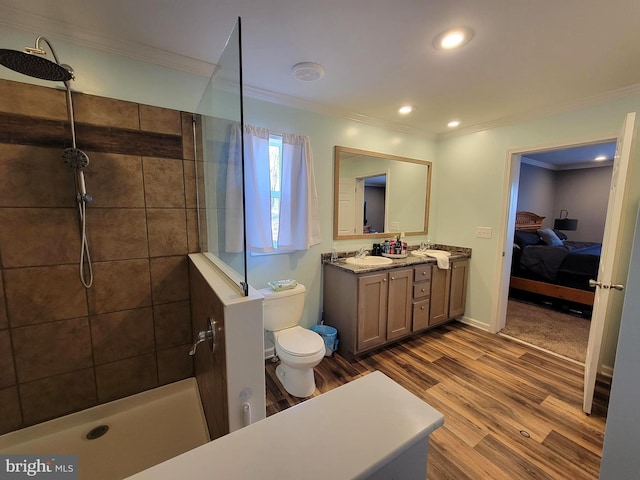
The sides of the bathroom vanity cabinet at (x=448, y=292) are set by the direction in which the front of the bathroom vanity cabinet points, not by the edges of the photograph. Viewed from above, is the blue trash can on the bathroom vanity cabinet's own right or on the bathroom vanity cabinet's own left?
on the bathroom vanity cabinet's own right

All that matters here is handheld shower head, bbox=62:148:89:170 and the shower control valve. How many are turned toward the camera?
1

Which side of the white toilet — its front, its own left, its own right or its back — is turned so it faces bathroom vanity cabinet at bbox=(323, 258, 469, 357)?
left

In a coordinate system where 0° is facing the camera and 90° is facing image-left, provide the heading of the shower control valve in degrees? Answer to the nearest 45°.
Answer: approximately 90°

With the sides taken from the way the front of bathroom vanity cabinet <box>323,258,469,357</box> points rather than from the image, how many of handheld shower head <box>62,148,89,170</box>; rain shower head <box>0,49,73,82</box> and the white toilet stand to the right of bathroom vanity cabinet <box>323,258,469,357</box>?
3

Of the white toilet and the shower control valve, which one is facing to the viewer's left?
the shower control valve
